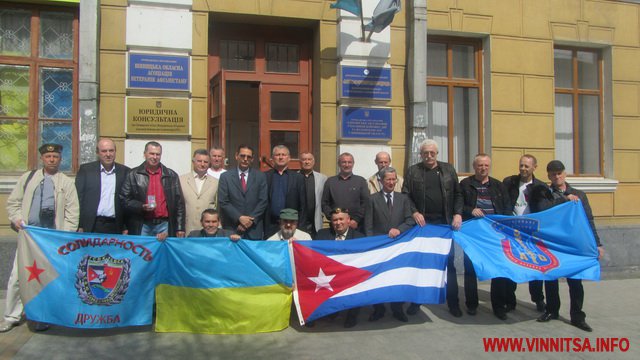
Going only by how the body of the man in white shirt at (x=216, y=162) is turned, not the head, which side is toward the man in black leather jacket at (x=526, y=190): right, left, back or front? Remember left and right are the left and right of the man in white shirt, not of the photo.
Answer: left

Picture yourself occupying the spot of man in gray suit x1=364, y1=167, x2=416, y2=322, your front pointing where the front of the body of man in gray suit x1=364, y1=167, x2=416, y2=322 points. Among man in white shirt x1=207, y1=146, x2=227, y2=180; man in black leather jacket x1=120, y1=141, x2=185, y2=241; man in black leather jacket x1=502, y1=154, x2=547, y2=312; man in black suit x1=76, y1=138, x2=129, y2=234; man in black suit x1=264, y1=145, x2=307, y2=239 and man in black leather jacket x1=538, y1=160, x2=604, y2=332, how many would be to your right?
4

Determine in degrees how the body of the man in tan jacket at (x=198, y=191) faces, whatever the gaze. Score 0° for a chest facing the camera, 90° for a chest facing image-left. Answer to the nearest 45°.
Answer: approximately 0°

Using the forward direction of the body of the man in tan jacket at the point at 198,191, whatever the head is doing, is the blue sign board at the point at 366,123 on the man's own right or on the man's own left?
on the man's own left

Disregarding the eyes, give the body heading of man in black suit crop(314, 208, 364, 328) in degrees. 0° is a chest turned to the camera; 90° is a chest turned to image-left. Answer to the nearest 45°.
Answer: approximately 0°
